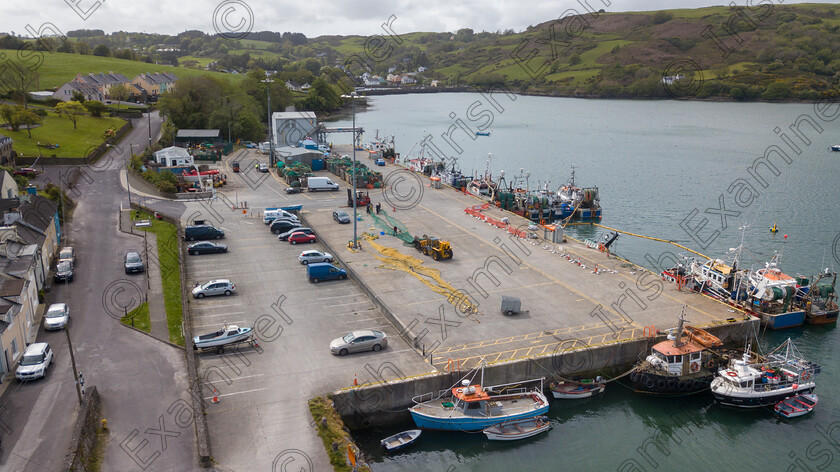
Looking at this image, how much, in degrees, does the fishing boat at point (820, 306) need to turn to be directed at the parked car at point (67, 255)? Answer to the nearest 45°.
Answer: approximately 45° to its left

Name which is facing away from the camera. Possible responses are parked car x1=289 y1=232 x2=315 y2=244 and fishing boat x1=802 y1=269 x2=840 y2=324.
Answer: the fishing boat

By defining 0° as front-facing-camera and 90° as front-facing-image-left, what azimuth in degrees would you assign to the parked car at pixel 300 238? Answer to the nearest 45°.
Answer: approximately 270°

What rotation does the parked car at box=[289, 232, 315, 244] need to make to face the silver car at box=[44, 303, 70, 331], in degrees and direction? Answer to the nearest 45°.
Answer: approximately 135° to its right

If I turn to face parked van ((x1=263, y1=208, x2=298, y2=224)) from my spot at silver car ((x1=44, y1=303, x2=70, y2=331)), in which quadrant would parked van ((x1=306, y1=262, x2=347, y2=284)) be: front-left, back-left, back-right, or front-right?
front-right

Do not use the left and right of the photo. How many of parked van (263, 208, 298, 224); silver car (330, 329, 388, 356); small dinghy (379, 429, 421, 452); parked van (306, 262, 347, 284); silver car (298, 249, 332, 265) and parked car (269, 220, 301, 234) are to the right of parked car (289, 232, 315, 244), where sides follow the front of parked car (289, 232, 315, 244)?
4

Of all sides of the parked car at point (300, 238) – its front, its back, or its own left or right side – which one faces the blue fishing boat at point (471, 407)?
right

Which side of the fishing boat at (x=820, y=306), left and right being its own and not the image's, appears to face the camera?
back
